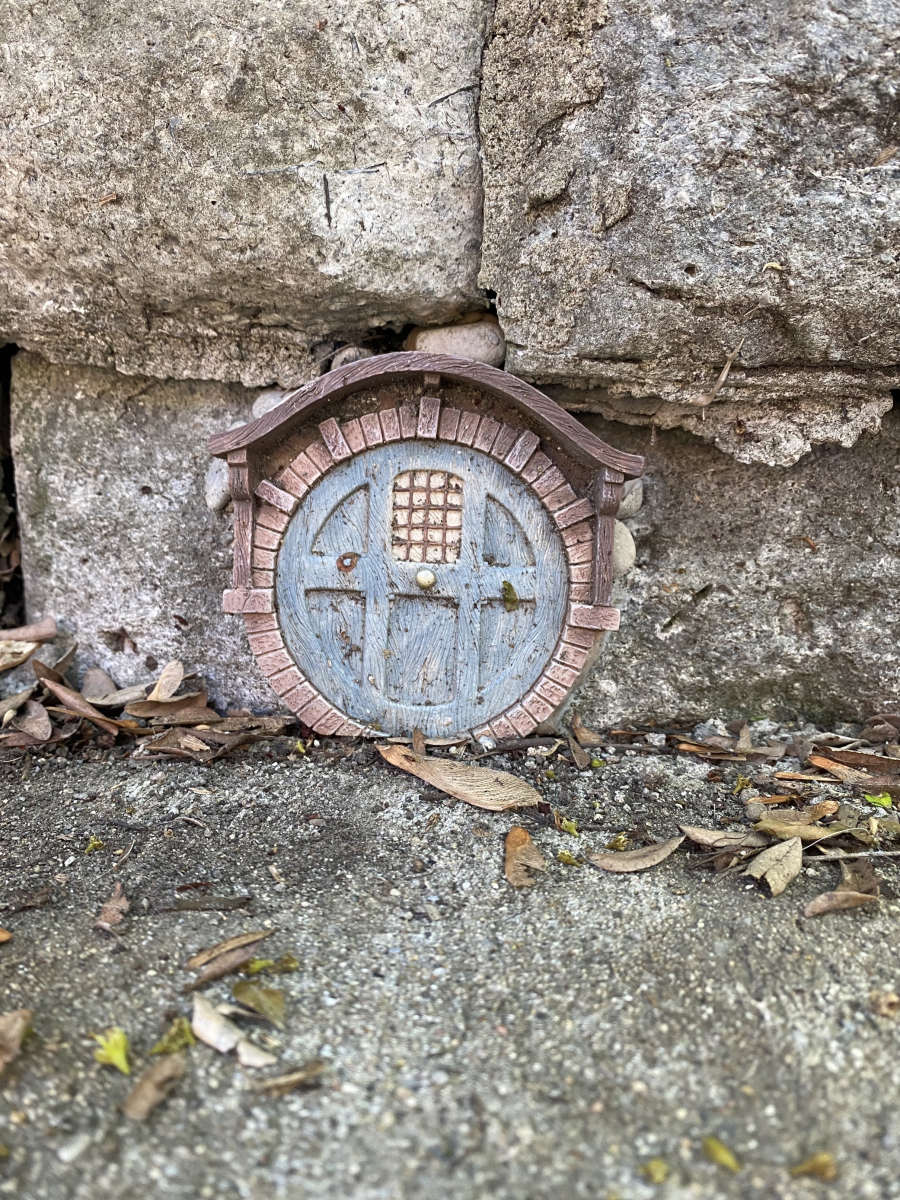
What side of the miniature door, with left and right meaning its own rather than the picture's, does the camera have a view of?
front

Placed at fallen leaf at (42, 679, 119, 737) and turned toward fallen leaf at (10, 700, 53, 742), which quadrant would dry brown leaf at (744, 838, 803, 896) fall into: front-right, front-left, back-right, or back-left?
back-left

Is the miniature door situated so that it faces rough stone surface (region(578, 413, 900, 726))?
no

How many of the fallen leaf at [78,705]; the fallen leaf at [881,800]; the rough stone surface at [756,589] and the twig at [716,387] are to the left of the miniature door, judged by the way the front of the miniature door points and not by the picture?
3

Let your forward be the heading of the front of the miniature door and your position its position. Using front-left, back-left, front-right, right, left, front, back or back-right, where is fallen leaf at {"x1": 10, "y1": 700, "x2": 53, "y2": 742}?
right

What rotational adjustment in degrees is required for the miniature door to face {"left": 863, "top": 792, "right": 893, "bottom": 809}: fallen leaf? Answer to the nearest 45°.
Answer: approximately 90° to its left

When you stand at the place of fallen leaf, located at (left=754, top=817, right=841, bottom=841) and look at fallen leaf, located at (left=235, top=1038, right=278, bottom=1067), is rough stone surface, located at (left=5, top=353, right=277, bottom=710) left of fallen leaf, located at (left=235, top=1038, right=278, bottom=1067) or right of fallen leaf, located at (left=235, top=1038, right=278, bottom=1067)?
right

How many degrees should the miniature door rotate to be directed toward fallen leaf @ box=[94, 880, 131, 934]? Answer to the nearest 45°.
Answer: approximately 45° to its right

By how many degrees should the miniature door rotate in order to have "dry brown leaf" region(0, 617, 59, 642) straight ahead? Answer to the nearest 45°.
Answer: approximately 90° to its right

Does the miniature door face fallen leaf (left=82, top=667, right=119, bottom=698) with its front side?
no

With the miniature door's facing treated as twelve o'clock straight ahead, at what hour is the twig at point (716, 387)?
The twig is roughly at 9 o'clock from the miniature door.

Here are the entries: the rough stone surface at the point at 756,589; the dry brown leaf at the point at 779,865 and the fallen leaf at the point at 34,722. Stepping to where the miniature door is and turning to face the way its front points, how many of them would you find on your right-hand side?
1

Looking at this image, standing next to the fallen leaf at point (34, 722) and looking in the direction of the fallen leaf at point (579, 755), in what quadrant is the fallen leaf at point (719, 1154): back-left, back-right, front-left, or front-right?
front-right

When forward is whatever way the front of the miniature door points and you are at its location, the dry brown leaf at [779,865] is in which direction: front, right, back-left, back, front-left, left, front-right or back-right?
front-left

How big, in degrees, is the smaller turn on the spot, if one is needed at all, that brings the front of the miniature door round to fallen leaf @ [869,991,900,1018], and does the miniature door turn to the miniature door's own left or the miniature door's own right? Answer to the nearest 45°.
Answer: approximately 45° to the miniature door's own left

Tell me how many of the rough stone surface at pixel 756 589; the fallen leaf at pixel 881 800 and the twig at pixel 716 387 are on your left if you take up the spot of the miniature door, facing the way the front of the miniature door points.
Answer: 3

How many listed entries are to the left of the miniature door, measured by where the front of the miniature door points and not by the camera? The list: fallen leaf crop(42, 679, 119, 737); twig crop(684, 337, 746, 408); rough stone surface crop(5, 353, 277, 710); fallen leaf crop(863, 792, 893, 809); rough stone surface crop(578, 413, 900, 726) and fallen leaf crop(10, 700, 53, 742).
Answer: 3

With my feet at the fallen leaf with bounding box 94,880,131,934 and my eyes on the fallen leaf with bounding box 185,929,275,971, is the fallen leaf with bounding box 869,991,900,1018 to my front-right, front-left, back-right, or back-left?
front-left

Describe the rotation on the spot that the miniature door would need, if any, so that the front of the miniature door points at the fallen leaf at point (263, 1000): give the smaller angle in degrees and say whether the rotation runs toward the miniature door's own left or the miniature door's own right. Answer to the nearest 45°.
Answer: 0° — it already faces it

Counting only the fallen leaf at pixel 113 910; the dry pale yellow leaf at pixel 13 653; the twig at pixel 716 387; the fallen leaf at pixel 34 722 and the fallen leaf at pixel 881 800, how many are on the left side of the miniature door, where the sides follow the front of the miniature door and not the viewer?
2
